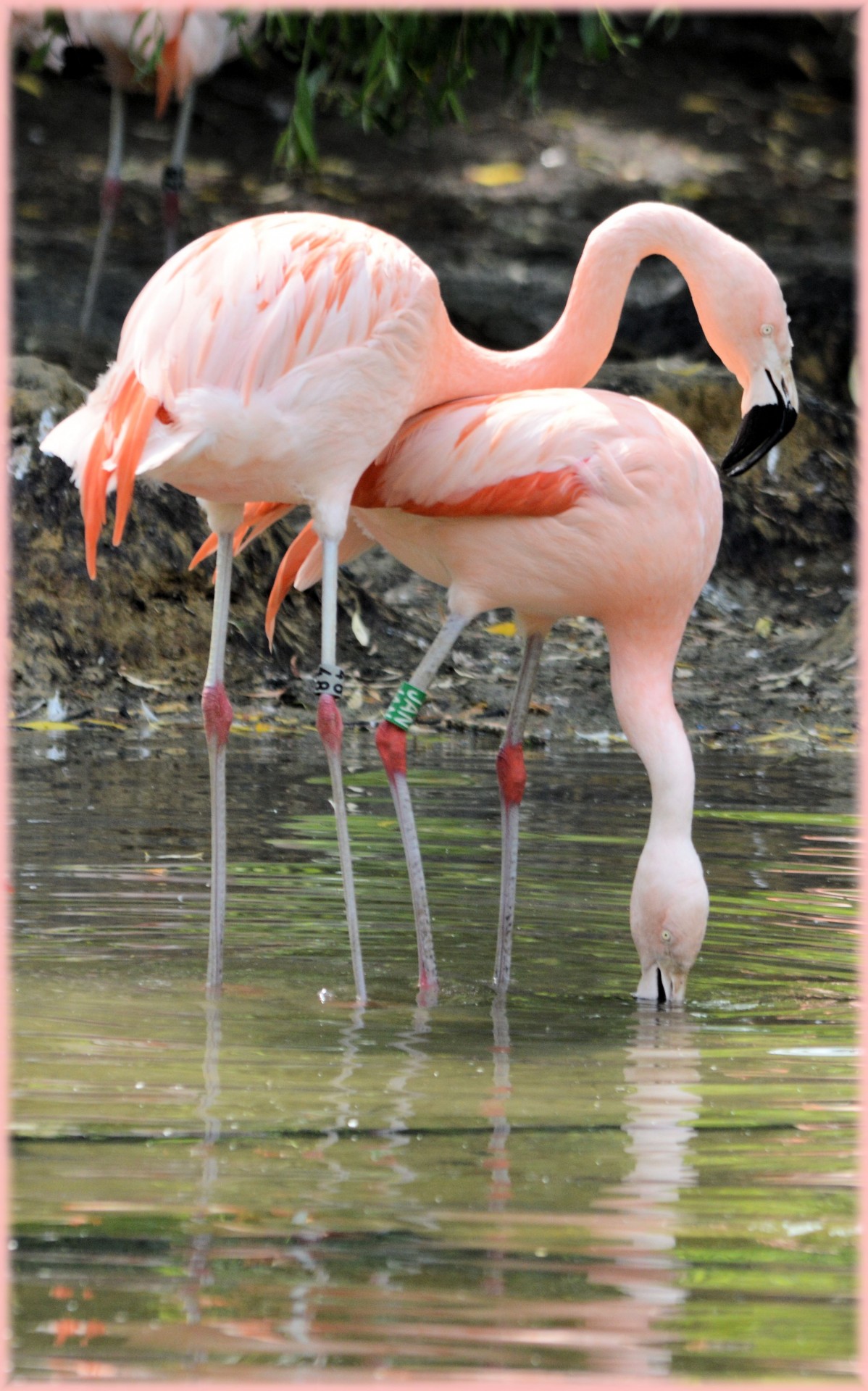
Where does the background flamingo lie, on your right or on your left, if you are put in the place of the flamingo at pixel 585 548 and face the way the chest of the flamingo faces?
on your left

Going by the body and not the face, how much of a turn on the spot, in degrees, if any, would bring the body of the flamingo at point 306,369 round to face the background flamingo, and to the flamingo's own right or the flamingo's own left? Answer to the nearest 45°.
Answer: approximately 90° to the flamingo's own left

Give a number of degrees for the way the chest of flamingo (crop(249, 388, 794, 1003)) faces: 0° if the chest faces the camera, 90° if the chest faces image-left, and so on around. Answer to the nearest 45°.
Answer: approximately 270°

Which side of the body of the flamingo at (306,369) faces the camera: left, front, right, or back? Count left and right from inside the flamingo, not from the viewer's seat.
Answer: right
